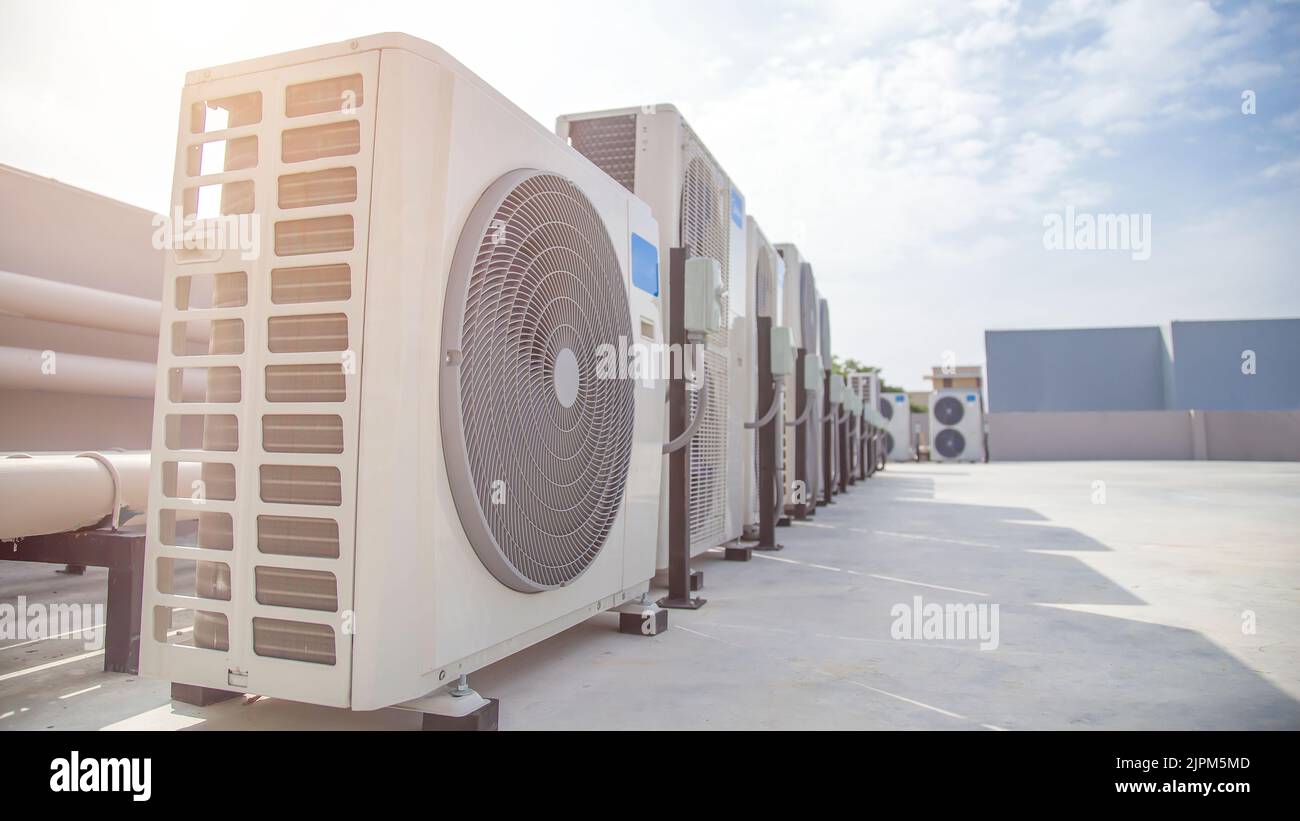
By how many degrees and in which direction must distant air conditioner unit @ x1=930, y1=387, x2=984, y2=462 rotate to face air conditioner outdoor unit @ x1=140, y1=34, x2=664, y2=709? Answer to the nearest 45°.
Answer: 0° — it already faces it

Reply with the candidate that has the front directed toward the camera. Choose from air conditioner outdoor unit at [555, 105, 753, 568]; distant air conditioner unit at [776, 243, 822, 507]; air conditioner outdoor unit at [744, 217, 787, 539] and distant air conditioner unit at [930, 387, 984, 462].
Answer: distant air conditioner unit at [930, 387, 984, 462]

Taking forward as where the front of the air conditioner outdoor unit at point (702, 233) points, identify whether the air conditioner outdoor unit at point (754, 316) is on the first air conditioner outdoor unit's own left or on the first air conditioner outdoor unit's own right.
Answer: on the first air conditioner outdoor unit's own left

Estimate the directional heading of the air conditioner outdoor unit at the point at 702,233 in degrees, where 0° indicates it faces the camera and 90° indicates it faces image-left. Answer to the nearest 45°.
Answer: approximately 270°

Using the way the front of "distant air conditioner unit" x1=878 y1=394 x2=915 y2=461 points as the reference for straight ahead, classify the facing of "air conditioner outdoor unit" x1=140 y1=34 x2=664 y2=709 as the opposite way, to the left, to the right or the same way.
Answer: to the left

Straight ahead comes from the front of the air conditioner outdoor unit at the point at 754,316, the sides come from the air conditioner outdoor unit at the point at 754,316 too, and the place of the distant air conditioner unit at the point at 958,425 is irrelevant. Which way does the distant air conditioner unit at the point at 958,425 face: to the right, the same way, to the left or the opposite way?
to the right

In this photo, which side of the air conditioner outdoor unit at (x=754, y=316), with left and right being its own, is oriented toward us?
right

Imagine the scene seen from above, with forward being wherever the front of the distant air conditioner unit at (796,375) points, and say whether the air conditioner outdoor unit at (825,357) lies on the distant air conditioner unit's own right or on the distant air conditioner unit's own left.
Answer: on the distant air conditioner unit's own left

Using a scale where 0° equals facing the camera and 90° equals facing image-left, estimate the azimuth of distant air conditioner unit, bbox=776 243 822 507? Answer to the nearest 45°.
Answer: approximately 270°

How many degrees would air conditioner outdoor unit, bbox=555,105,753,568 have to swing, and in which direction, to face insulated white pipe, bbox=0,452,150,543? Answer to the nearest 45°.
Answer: approximately 135° to its right

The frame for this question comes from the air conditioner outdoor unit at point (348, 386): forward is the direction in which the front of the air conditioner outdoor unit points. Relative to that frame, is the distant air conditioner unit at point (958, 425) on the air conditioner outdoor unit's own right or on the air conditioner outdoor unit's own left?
on the air conditioner outdoor unit's own left

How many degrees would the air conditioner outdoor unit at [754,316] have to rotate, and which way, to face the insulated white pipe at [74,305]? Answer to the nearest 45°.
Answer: approximately 180°

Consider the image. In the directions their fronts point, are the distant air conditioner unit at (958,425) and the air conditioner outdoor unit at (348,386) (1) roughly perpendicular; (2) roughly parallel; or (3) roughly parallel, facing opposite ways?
roughly perpendicular

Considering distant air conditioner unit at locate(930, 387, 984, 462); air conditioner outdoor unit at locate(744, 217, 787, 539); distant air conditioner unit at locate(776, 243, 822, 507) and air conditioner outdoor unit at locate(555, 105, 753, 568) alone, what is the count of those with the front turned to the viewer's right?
3
